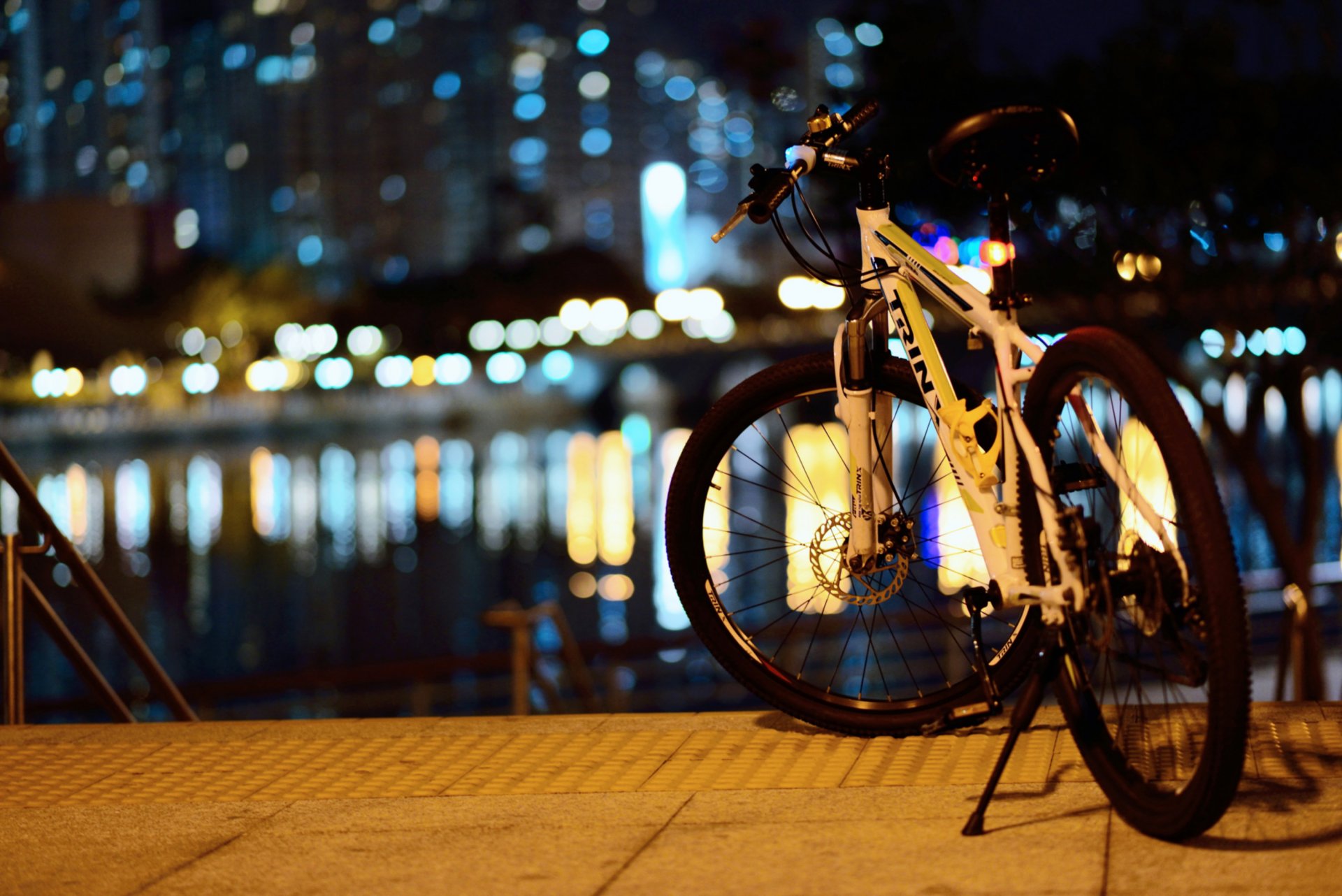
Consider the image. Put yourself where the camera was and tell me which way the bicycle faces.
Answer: facing away from the viewer and to the left of the viewer

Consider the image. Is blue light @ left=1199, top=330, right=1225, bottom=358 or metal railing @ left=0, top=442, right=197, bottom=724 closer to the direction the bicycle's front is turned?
the metal railing

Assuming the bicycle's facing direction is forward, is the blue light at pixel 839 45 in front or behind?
in front

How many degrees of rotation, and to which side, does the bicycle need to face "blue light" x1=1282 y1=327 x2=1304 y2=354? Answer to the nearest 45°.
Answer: approximately 45° to its right

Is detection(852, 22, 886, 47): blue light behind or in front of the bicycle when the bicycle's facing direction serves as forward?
in front

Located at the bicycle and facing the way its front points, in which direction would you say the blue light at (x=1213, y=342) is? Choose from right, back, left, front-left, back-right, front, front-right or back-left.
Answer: front-right

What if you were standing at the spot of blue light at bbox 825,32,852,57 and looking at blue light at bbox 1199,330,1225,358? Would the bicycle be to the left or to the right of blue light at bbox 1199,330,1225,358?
right

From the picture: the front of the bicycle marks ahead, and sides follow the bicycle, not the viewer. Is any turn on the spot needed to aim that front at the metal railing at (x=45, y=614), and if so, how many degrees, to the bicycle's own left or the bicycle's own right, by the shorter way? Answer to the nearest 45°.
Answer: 0° — it already faces it
